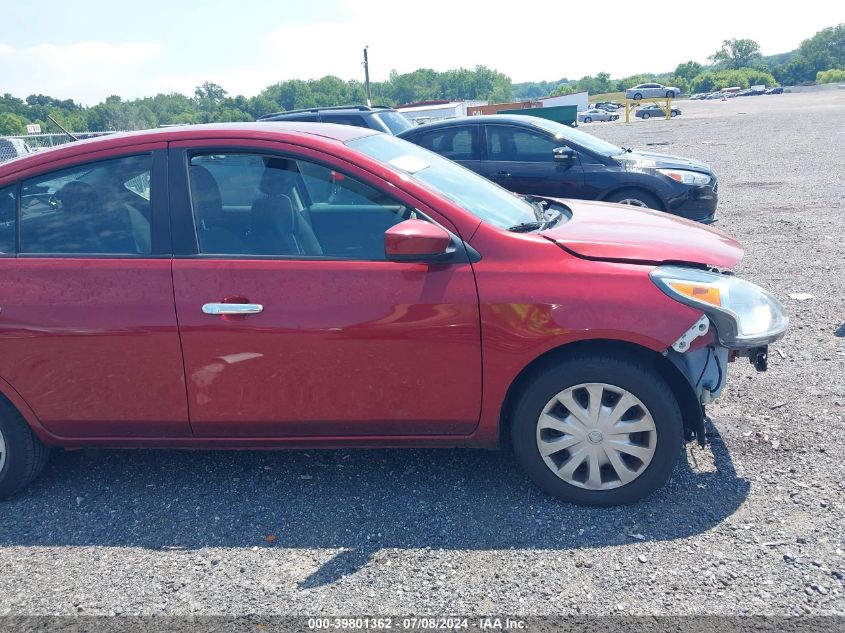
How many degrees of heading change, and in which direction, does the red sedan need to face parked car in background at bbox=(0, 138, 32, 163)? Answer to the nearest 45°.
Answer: approximately 135° to its left

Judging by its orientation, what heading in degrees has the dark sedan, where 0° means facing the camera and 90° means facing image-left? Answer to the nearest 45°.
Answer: approximately 270°

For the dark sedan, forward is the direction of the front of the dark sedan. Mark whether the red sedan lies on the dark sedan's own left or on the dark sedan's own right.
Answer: on the dark sedan's own right

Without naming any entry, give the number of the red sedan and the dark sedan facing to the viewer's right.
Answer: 2

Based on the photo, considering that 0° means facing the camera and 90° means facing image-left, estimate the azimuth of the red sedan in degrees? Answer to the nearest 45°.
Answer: approximately 270°

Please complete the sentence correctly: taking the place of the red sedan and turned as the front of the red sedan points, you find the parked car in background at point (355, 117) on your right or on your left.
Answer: on your left

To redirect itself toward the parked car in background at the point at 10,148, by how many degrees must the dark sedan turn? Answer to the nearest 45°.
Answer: approximately 135° to its left

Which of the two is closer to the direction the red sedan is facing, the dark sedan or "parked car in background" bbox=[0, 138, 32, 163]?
the dark sedan
